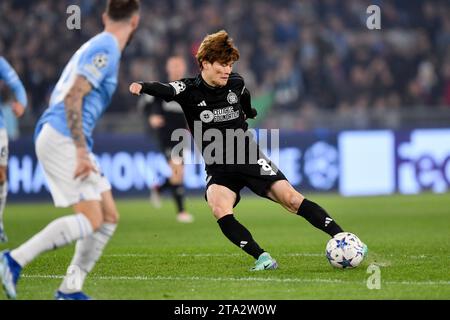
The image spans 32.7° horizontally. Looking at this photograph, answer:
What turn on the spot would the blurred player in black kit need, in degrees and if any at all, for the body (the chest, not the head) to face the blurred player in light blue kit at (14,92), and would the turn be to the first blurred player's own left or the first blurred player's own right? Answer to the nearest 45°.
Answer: approximately 45° to the first blurred player's own right

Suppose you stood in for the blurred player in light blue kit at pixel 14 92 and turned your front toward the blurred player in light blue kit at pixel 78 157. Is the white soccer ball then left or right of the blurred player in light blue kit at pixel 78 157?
left

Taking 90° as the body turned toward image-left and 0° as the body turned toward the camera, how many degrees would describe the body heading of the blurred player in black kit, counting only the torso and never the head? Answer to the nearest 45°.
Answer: approximately 315°

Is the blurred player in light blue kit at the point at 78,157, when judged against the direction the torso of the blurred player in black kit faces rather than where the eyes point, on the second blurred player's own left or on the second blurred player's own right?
on the second blurred player's own right

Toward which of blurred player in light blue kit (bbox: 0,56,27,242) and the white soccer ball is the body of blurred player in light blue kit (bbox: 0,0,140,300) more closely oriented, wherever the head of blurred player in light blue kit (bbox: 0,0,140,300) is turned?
the white soccer ball

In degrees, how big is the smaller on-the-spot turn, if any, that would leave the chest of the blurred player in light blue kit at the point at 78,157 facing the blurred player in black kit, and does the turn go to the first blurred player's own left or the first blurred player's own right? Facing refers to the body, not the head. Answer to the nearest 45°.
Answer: approximately 45° to the first blurred player's own left

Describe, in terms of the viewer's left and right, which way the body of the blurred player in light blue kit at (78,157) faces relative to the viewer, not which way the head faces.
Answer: facing away from the viewer and to the right of the viewer

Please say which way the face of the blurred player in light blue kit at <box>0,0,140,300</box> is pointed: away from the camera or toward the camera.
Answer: away from the camera
